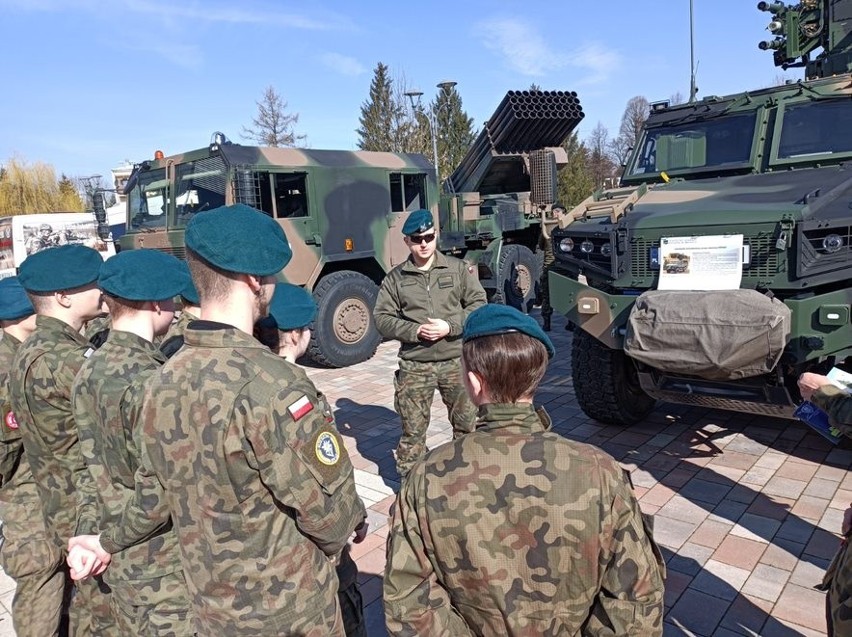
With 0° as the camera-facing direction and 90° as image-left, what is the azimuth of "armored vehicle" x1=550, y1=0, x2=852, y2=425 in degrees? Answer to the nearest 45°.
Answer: approximately 45°

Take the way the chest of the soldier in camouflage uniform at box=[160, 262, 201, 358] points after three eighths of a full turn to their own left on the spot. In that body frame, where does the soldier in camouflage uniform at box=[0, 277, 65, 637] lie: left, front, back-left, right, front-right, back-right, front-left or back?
front-left

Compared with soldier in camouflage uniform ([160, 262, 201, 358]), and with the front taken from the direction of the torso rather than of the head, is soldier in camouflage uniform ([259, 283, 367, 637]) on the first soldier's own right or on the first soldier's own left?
on the first soldier's own right

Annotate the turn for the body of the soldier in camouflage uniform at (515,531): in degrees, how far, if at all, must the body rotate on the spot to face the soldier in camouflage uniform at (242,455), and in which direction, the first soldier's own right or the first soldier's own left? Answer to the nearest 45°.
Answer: approximately 90° to the first soldier's own left

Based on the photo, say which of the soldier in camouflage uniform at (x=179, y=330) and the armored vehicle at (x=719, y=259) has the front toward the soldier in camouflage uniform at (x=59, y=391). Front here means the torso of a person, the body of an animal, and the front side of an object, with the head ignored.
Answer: the armored vehicle

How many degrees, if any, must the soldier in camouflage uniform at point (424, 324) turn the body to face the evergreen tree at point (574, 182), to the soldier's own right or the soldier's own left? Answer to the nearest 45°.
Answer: approximately 180°

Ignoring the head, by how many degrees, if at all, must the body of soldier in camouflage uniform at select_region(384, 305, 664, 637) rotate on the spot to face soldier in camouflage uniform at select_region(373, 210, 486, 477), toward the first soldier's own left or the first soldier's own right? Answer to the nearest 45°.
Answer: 0° — they already face them

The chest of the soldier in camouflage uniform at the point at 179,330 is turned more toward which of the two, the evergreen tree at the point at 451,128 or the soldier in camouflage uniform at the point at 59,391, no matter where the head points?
the evergreen tree

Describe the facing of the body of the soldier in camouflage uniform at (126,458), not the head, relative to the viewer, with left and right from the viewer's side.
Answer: facing away from the viewer and to the right of the viewer

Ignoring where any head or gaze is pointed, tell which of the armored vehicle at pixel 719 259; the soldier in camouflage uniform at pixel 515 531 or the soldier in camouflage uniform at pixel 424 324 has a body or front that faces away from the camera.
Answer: the soldier in camouflage uniform at pixel 515 531

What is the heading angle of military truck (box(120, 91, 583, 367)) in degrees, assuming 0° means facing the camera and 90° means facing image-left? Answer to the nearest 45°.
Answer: approximately 45°

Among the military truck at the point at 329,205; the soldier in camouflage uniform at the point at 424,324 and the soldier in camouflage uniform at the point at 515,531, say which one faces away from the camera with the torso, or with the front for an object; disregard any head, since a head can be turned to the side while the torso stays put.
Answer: the soldier in camouflage uniform at the point at 515,531

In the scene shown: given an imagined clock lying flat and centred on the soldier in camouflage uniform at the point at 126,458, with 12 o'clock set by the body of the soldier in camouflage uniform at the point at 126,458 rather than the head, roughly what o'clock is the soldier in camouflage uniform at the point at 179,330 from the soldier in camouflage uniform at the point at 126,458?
the soldier in camouflage uniform at the point at 179,330 is roughly at 11 o'clock from the soldier in camouflage uniform at the point at 126,458.

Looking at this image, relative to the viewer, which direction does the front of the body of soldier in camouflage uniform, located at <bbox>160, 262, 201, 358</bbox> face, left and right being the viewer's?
facing away from the viewer and to the right of the viewer

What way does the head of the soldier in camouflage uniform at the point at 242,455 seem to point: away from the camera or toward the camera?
away from the camera
